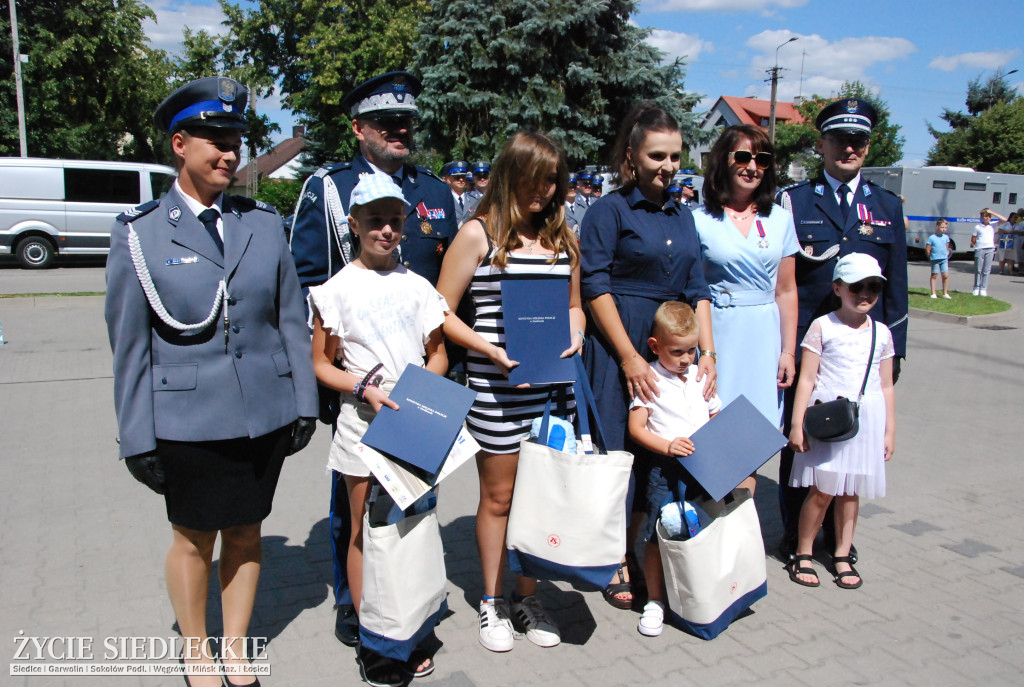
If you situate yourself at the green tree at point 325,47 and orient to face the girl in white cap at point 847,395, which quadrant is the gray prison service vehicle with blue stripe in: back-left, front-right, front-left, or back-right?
front-left

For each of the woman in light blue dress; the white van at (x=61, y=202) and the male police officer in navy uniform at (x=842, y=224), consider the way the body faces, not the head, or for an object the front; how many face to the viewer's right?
1

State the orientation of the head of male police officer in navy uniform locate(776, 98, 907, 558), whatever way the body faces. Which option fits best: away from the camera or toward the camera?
toward the camera

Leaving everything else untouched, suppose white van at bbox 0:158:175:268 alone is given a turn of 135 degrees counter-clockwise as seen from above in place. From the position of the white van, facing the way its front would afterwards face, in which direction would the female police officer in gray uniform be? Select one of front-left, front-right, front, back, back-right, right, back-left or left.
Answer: back-left

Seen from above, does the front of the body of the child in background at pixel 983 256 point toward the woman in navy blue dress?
yes

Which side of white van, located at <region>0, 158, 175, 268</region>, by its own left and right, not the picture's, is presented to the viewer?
right

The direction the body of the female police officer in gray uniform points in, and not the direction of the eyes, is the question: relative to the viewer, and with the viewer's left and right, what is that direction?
facing the viewer and to the right of the viewer

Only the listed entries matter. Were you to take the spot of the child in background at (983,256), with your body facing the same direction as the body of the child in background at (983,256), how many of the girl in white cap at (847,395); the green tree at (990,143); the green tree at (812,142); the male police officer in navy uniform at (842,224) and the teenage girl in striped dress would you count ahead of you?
3

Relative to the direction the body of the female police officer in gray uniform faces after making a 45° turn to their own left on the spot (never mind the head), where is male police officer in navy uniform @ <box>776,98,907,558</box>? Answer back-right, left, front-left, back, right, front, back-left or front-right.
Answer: front

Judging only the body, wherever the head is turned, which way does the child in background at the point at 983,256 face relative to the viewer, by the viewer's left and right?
facing the viewer

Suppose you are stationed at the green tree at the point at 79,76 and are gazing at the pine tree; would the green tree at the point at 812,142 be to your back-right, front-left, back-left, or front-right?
front-left

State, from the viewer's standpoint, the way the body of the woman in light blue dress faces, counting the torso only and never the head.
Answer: toward the camera

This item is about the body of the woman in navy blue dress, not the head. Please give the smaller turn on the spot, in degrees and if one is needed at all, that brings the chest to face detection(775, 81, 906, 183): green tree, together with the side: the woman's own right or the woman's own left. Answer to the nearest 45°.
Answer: approximately 135° to the woman's own left

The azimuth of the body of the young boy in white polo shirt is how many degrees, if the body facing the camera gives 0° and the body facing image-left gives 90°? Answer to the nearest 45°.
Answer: approximately 315°
